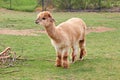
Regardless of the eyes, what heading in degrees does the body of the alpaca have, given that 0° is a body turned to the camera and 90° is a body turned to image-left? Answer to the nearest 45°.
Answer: approximately 45°
